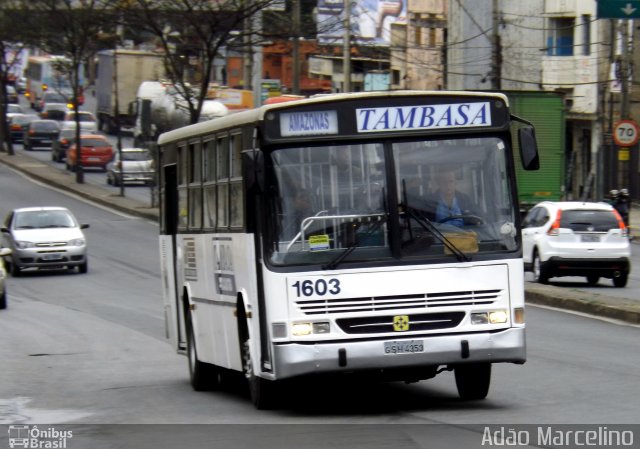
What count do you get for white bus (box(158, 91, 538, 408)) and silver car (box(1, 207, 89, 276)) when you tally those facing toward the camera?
2

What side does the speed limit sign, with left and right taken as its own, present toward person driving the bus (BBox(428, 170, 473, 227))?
front

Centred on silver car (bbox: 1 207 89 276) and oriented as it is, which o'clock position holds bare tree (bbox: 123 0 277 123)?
The bare tree is roughly at 7 o'clock from the silver car.

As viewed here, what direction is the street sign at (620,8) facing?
toward the camera

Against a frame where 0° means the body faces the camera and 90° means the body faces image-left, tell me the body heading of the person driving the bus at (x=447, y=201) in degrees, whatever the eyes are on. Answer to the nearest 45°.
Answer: approximately 0°

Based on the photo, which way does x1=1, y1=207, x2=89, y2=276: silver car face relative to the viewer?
toward the camera

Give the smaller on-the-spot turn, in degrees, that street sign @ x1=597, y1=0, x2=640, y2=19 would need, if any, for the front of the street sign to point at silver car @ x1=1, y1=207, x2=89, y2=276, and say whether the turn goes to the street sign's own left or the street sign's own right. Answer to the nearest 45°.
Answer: approximately 90° to the street sign's own right

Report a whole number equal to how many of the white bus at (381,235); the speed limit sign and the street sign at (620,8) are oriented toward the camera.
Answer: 3

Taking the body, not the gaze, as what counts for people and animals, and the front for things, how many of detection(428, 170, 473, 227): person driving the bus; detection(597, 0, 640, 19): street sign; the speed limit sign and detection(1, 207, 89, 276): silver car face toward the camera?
4

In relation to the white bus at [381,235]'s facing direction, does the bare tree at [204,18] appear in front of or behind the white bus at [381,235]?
behind

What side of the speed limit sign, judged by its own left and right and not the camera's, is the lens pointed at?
front

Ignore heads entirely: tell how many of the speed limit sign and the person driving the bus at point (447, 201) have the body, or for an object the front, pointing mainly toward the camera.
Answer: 2

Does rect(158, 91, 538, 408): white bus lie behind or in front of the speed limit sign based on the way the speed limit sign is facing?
in front
